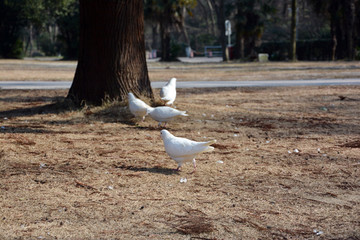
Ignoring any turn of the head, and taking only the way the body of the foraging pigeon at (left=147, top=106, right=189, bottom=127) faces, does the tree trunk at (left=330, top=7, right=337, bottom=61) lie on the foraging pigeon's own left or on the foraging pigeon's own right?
on the foraging pigeon's own right

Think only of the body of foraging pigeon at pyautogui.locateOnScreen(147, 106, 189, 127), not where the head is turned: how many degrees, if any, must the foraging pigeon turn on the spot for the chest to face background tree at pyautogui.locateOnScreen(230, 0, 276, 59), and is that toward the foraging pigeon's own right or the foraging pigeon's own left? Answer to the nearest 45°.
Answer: approximately 90° to the foraging pigeon's own right

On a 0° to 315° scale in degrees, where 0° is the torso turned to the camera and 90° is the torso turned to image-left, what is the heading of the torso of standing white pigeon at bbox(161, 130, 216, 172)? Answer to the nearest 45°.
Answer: approximately 90°

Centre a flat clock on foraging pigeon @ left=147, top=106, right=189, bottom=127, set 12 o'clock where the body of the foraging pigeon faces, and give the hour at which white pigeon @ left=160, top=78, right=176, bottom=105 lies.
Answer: The white pigeon is roughly at 3 o'clock from the foraging pigeon.

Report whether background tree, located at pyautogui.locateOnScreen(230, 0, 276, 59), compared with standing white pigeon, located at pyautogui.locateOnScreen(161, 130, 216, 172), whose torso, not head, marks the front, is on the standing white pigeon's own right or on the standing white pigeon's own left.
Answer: on the standing white pigeon's own right

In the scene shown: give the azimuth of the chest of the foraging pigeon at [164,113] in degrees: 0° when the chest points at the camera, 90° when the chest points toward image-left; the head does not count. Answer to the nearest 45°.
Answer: approximately 90°

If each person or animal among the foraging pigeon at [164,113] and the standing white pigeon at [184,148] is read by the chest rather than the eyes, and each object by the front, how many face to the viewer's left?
2

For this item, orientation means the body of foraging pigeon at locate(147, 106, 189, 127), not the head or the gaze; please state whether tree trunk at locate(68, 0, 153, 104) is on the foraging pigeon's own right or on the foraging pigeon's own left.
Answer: on the foraging pigeon's own right

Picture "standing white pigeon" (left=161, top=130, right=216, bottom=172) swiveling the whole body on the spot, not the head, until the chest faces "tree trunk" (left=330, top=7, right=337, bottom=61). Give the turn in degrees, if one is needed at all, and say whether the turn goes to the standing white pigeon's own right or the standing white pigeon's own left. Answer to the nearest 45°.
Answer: approximately 90° to the standing white pigeon's own right

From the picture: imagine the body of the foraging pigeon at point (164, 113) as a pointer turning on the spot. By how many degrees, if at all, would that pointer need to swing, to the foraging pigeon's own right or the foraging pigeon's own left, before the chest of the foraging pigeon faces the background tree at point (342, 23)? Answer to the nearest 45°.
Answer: approximately 135° to the foraging pigeon's own right

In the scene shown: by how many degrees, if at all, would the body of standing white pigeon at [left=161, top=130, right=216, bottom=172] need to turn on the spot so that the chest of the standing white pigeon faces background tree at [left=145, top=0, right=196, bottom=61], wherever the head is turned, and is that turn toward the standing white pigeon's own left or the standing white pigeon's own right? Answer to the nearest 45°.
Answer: approximately 90° to the standing white pigeon's own right
